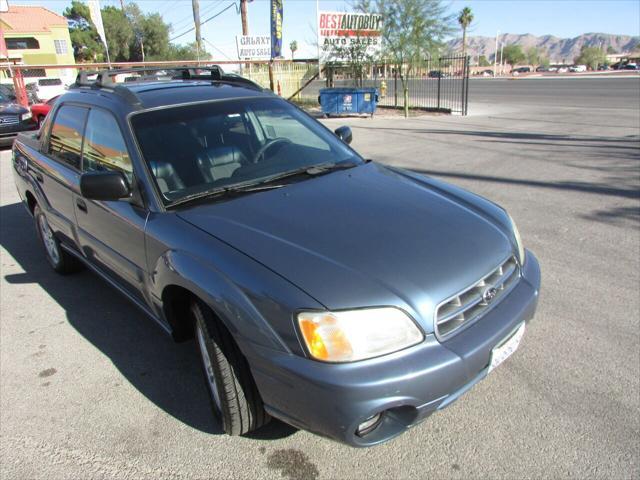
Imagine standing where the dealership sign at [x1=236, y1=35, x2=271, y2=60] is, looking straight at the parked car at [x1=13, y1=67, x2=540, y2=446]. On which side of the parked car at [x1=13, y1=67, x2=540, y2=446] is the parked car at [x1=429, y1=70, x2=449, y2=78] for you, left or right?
left

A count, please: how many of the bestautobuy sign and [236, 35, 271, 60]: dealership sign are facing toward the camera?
2

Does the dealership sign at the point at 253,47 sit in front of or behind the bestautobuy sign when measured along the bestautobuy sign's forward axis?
behind

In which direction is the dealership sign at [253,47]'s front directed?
toward the camera

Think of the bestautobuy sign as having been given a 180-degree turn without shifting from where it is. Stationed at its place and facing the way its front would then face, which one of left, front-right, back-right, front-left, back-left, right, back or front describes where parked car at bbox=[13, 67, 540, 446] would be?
back

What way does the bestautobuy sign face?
toward the camera

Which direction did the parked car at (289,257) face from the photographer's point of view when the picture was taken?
facing the viewer and to the right of the viewer

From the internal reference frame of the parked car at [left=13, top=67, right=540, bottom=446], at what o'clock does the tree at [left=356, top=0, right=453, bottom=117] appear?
The tree is roughly at 8 o'clock from the parked car.

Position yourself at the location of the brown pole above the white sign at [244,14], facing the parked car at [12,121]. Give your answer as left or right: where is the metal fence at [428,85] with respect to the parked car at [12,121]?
left

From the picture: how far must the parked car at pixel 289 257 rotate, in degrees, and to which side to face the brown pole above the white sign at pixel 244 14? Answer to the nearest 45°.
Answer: approximately 135° to its left

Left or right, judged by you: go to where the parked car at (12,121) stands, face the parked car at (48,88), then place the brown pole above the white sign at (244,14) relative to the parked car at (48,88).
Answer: right

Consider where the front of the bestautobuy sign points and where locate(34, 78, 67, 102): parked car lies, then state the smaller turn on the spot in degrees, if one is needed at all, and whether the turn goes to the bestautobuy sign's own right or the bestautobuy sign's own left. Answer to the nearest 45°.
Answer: approximately 135° to the bestautobuy sign's own right
